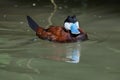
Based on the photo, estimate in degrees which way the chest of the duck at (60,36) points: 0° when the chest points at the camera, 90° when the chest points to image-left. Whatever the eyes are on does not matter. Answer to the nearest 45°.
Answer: approximately 270°
